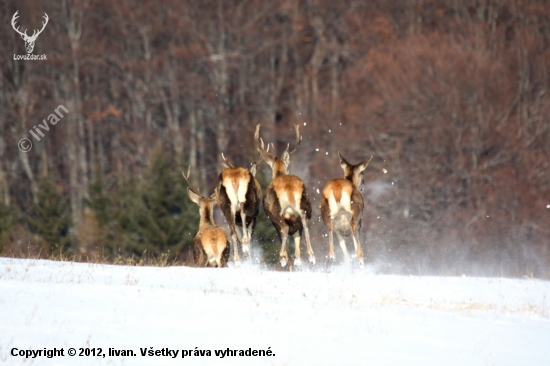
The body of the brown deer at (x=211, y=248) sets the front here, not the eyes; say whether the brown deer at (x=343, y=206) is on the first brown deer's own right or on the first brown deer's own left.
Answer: on the first brown deer's own right

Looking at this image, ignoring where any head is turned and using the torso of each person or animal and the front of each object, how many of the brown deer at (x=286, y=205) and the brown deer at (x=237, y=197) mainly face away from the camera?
2

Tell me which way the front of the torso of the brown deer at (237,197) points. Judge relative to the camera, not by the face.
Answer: away from the camera

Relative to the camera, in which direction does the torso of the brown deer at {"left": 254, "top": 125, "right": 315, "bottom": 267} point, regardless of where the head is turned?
away from the camera

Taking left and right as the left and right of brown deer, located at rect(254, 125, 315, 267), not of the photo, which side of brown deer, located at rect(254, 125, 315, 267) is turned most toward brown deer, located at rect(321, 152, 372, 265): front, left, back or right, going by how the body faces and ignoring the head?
right

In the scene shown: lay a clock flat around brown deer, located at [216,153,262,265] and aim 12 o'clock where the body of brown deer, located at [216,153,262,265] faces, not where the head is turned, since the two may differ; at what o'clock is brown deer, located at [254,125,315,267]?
brown deer, located at [254,125,315,267] is roughly at 3 o'clock from brown deer, located at [216,153,262,265].

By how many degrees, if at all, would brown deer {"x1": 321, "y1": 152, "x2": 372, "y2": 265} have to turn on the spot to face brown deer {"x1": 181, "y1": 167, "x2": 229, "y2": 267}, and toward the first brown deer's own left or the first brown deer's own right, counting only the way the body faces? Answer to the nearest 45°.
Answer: approximately 90° to the first brown deer's own left

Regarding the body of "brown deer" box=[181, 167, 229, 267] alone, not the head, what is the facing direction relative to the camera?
away from the camera
